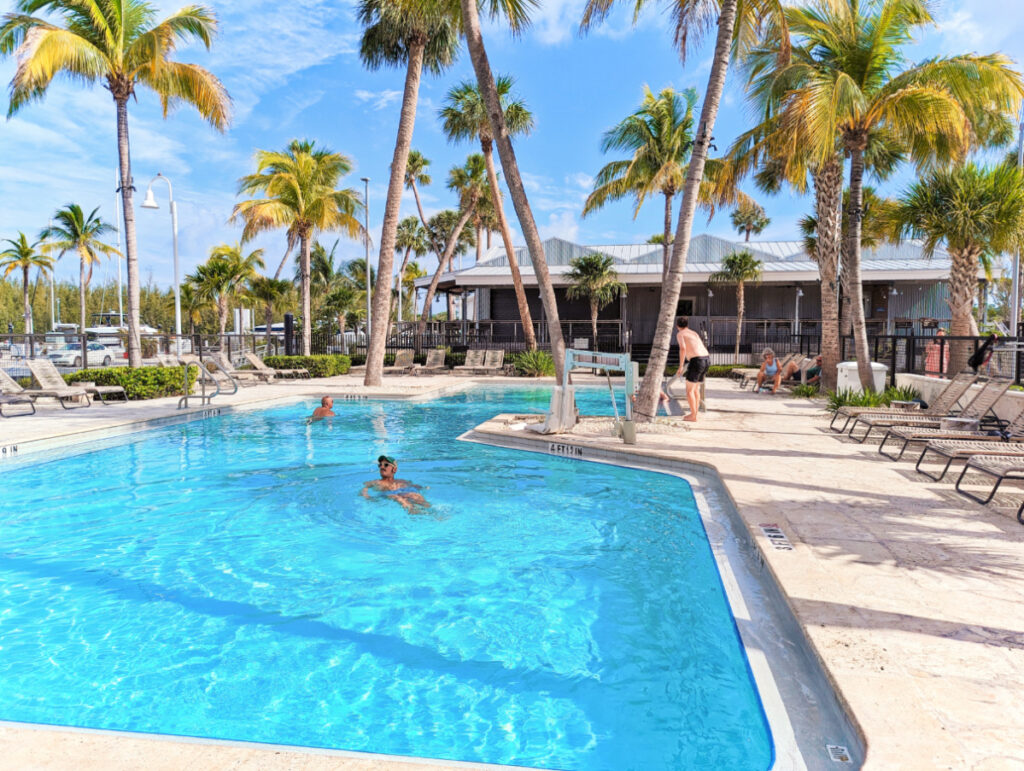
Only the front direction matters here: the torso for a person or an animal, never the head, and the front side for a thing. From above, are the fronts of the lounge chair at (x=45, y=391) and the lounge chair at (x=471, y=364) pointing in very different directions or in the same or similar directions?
very different directions

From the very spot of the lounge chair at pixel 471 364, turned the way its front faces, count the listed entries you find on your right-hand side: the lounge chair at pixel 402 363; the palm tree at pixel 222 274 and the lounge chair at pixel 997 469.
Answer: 2

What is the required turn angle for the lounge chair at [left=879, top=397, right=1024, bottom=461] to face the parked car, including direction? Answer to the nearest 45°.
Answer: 0° — it already faces it

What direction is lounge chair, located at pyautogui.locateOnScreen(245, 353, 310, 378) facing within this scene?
to the viewer's right

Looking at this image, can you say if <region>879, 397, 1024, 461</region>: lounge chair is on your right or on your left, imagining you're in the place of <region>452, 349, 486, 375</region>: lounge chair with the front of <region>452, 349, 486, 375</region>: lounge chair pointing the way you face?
on your left

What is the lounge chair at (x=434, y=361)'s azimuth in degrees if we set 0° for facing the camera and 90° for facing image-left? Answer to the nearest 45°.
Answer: approximately 45°

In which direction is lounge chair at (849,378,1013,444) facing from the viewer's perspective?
to the viewer's left

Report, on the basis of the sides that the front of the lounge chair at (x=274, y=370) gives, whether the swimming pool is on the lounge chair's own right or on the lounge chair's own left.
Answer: on the lounge chair's own right

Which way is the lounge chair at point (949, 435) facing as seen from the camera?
to the viewer's left

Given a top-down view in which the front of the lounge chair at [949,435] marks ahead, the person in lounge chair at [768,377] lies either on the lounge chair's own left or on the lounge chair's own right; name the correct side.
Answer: on the lounge chair's own right

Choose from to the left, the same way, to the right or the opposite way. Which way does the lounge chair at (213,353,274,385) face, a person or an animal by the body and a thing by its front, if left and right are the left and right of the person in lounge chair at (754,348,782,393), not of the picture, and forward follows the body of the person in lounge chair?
to the left

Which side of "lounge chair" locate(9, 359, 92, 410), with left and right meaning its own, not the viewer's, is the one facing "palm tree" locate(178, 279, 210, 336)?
left

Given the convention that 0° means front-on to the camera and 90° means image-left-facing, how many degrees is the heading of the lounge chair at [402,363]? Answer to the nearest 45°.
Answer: approximately 45°

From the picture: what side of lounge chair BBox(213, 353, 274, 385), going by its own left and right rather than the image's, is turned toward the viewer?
right
